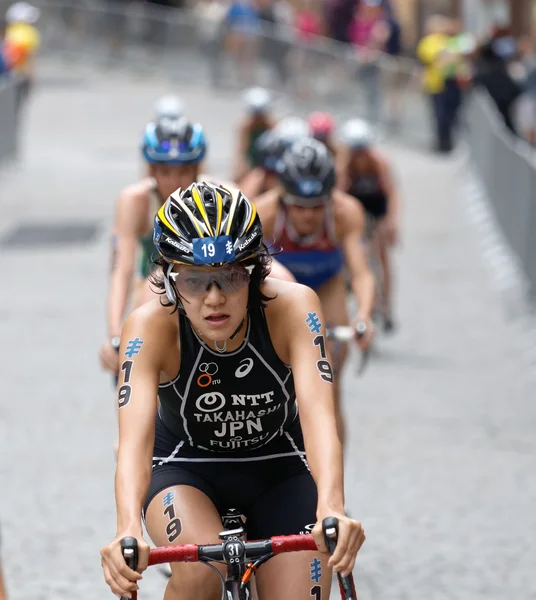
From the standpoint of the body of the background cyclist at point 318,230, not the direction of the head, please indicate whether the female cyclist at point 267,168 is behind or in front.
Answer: behind

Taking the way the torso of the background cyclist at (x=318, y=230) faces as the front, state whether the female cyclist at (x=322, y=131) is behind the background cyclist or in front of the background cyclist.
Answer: behind

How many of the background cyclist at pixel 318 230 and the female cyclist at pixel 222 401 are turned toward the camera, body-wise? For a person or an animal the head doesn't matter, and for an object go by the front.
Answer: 2

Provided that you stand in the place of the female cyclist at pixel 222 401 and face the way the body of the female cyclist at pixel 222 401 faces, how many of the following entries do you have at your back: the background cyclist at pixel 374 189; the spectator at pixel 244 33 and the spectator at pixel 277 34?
3

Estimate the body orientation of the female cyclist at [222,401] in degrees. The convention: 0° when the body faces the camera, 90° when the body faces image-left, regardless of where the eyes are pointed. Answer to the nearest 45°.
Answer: approximately 0°

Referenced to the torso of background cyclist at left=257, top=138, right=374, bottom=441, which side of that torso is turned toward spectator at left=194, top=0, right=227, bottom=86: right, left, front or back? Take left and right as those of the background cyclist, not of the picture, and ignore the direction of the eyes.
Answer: back

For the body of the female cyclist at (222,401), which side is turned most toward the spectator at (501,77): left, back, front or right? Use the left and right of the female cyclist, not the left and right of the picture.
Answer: back

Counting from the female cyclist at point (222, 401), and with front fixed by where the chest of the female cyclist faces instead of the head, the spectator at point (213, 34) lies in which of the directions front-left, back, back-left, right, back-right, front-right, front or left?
back

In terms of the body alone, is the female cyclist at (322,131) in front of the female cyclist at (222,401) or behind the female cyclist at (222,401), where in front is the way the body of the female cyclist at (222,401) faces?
behind

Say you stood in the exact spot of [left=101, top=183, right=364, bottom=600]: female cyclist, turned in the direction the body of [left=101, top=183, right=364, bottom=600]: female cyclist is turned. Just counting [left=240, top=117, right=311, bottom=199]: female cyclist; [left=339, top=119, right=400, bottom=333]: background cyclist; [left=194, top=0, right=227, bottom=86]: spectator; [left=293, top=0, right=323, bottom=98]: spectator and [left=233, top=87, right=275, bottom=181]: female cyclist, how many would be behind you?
5
